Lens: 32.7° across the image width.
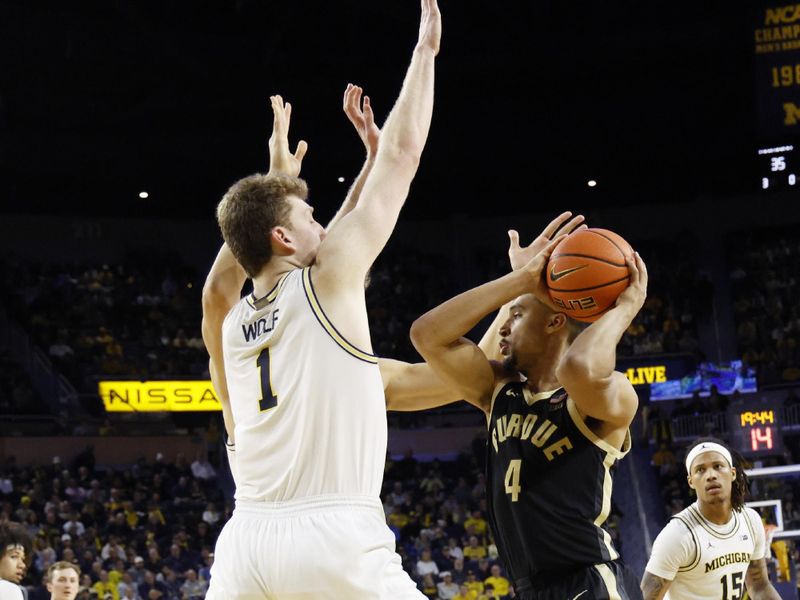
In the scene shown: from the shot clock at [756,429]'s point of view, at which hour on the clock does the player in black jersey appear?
The player in black jersey is roughly at 12 o'clock from the shot clock.

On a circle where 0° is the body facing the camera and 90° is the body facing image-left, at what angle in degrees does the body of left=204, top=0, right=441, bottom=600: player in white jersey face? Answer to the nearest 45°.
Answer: approximately 225°

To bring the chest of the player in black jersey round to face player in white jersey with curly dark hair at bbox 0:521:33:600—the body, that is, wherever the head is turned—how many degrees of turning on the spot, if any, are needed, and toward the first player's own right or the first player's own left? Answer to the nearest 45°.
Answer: approximately 90° to the first player's own right

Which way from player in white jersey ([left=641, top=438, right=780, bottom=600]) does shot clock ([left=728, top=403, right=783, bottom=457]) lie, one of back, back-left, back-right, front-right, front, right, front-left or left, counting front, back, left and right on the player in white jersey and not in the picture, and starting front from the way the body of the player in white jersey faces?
back-left

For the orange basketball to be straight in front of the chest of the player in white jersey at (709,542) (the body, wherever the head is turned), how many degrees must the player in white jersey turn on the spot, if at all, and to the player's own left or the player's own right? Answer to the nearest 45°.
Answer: approximately 45° to the player's own right

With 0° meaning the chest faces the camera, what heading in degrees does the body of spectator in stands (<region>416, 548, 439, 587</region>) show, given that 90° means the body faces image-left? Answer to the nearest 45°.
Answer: approximately 0°

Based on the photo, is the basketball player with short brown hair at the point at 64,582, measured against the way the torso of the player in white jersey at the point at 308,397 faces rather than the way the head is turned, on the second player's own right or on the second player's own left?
on the second player's own left

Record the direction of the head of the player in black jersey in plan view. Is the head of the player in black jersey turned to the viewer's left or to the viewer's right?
to the viewer's left

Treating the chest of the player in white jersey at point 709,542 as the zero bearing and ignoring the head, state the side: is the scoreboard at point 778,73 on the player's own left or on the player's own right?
on the player's own left
